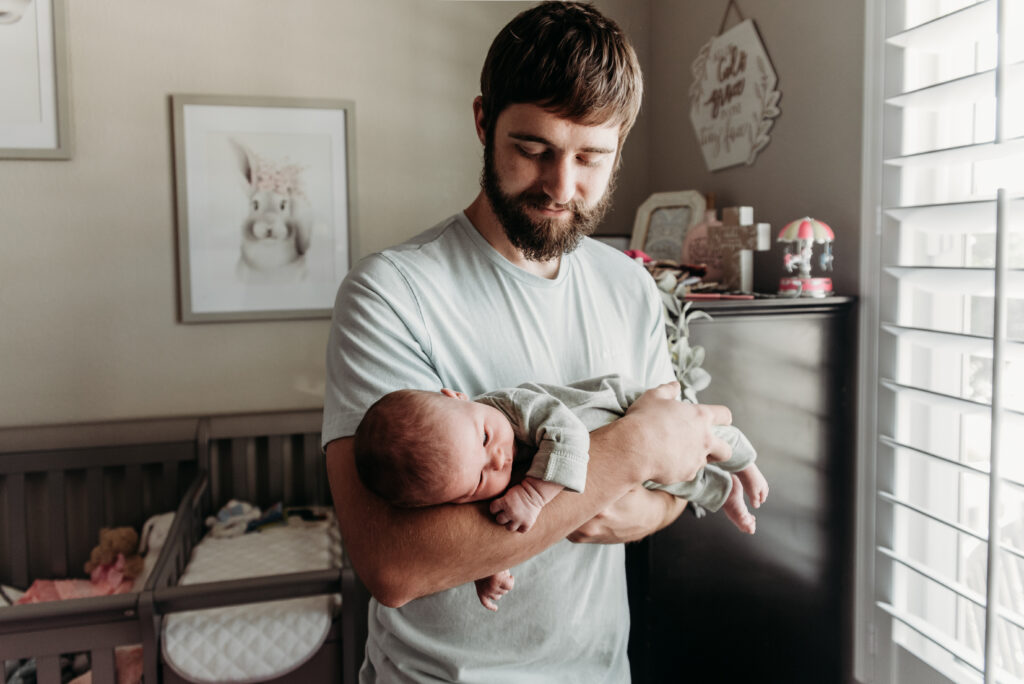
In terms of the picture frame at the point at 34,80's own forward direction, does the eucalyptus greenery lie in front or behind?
in front

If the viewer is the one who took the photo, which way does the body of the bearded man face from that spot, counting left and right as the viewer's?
facing the viewer and to the right of the viewer

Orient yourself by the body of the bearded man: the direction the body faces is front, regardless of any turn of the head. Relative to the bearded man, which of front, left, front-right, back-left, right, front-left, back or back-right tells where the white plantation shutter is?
left

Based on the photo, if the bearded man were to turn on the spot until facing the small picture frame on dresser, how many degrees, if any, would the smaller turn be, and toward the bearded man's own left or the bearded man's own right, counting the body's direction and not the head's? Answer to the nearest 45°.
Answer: approximately 135° to the bearded man's own left

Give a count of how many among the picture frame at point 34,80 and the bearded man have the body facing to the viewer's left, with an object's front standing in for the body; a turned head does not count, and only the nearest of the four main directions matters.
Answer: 0

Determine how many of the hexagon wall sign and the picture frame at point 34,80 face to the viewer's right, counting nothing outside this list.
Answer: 0

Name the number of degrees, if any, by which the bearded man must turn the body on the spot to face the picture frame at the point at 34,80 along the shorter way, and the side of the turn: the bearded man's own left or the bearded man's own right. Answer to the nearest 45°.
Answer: approximately 180°

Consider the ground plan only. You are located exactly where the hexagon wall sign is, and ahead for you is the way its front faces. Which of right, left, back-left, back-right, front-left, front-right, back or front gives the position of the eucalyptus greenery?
front-left

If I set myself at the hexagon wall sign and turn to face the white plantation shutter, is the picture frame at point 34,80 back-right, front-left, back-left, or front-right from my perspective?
back-right

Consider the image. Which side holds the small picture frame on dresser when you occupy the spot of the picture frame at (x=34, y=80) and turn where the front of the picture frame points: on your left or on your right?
on your left
